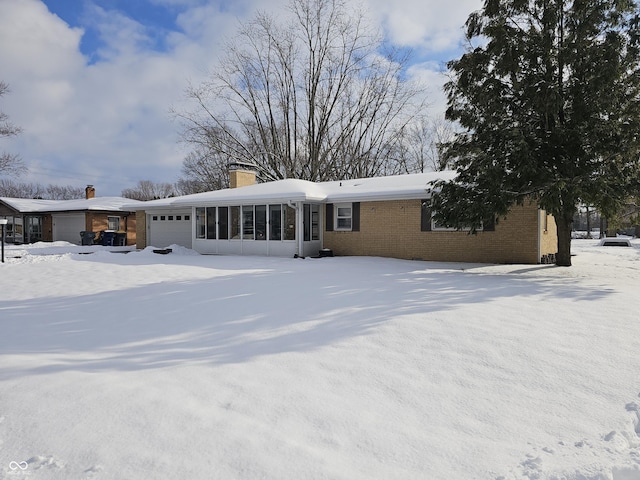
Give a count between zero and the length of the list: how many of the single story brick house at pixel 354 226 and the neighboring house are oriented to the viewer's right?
0

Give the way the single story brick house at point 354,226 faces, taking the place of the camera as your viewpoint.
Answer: facing the viewer and to the left of the viewer

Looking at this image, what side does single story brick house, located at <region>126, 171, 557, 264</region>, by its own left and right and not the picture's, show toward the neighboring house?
right

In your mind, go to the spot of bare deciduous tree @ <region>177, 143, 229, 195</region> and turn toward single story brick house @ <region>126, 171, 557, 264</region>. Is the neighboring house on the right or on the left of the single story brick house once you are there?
right

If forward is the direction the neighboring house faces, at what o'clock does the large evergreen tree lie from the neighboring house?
The large evergreen tree is roughly at 10 o'clock from the neighboring house.

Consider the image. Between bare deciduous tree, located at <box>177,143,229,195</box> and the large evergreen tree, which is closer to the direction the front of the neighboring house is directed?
the large evergreen tree

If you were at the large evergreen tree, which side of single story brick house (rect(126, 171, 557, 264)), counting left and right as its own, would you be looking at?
left

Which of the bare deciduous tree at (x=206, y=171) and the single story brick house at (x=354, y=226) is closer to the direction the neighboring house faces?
the single story brick house
